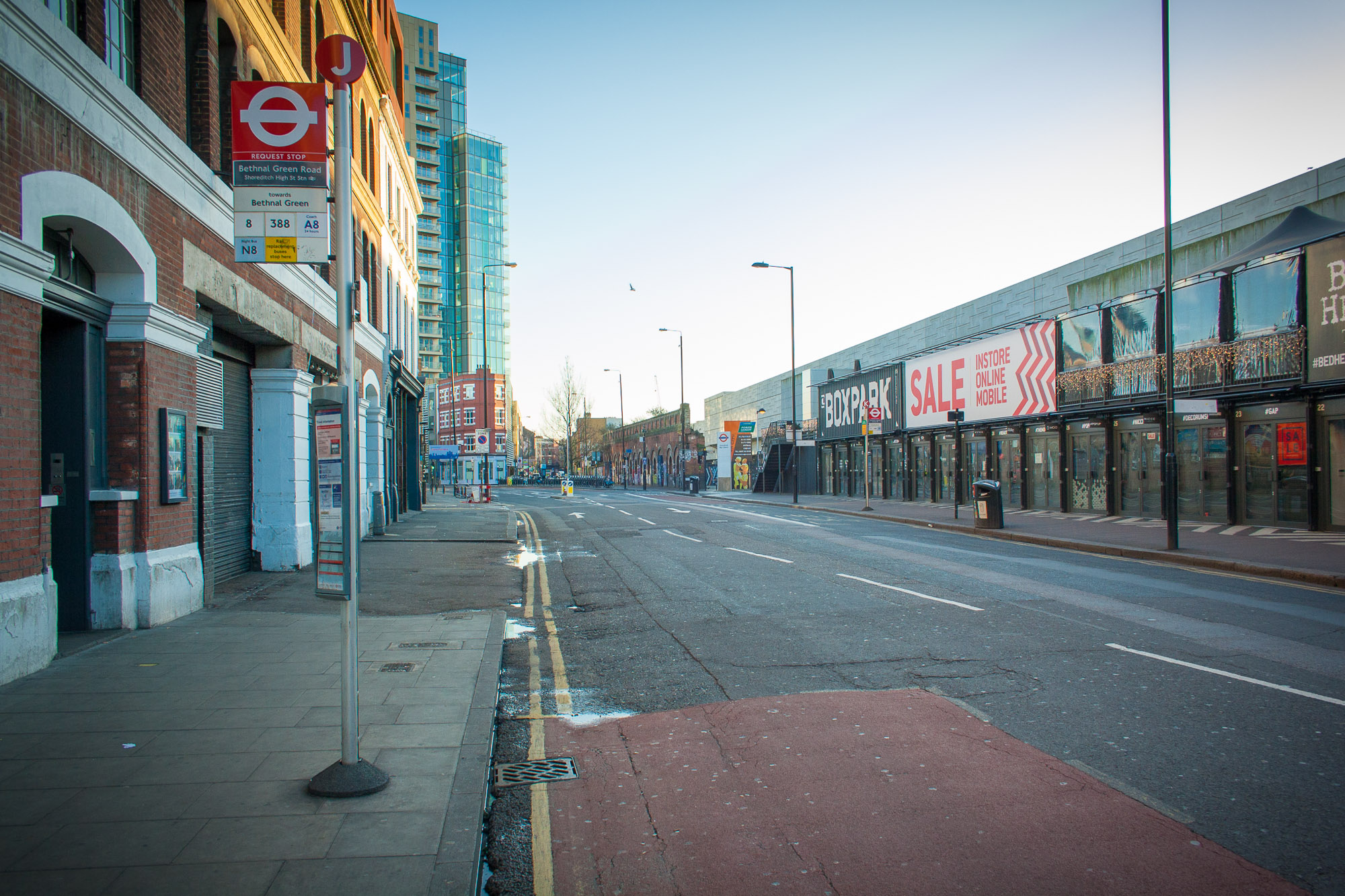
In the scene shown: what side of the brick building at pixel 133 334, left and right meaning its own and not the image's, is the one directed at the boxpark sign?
left

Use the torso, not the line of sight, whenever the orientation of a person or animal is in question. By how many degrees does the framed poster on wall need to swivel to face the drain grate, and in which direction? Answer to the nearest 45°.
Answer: approximately 45° to its right

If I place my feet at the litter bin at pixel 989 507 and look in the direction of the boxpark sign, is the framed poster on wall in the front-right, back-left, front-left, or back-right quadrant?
back-left

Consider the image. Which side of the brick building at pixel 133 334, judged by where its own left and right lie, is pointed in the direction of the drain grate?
front

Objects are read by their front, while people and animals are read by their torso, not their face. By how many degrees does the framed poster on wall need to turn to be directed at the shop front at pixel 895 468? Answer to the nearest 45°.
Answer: approximately 90° to its left

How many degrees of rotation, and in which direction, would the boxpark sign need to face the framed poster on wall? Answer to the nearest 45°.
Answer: approximately 45° to its left

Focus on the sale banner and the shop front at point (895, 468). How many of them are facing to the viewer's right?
0

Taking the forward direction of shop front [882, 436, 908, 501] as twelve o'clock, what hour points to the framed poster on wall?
The framed poster on wall is roughly at 11 o'clock from the shop front.

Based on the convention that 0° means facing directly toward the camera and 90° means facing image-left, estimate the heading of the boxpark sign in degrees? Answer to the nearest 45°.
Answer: approximately 45°

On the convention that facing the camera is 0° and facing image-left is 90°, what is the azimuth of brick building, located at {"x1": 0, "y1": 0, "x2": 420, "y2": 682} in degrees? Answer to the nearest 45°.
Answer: approximately 315°

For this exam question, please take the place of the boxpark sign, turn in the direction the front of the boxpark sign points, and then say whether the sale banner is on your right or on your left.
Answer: on your left

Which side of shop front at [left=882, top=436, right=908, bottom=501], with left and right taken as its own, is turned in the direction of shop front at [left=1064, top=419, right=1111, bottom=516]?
left
